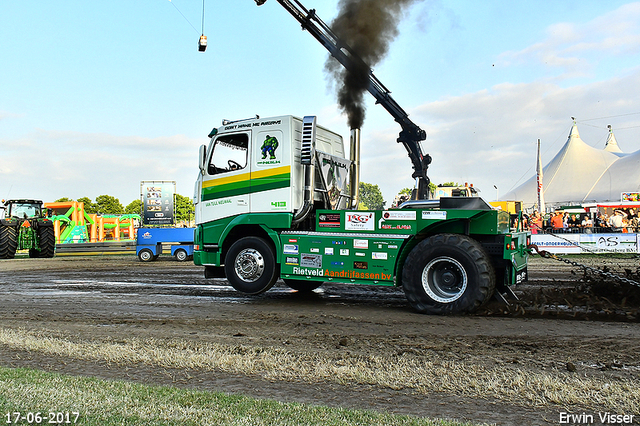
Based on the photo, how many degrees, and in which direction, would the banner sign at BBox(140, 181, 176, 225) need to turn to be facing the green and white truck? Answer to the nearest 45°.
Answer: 0° — it already faces it

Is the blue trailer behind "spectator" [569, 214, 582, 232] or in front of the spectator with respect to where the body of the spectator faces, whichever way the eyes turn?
in front

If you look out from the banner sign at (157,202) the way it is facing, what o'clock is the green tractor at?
The green tractor is roughly at 2 o'clock from the banner sign.

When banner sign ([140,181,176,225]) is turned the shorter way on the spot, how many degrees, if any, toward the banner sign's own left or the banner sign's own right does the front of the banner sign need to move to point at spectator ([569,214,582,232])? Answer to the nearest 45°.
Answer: approximately 90° to the banner sign's own left

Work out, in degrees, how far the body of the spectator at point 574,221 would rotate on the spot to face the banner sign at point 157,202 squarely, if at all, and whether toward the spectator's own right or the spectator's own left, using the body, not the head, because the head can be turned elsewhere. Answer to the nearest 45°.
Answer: approximately 45° to the spectator's own right

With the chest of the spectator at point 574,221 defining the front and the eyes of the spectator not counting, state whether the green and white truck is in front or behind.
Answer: in front

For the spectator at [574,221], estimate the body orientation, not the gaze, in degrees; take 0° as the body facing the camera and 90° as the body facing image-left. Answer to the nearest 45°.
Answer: approximately 0°
